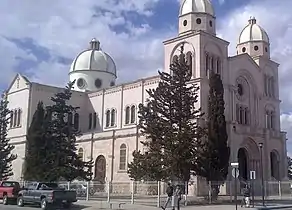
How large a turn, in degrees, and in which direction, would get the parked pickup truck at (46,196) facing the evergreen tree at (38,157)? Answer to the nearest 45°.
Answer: approximately 45° to its right

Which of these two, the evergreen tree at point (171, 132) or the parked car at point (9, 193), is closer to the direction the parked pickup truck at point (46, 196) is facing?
the parked car

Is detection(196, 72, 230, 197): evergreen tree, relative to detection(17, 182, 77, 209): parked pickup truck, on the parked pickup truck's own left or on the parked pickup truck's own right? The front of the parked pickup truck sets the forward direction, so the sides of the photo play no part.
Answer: on the parked pickup truck's own right

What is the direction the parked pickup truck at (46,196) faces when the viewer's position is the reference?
facing away from the viewer and to the left of the viewer

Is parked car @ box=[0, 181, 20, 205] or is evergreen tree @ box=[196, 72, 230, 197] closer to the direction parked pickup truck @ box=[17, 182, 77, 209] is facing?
the parked car
